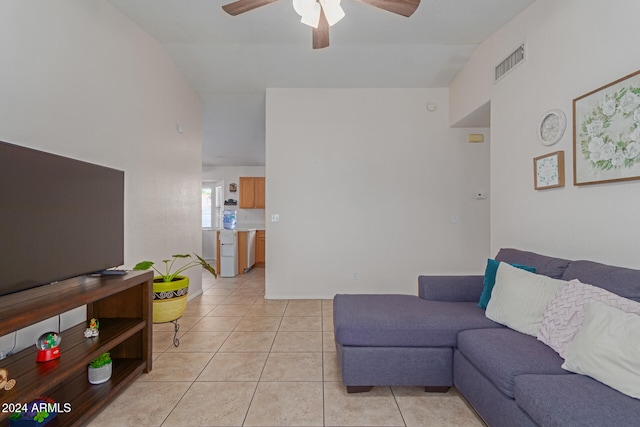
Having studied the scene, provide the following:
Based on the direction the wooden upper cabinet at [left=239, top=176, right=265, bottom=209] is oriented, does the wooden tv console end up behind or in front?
in front

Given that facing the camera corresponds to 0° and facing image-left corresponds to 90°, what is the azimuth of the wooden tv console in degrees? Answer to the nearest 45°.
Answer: approximately 315°

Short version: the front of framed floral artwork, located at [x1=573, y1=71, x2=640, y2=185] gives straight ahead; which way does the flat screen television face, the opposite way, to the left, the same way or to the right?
the opposite way

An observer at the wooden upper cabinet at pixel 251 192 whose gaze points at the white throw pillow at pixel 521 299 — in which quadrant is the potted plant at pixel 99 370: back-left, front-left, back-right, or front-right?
front-right

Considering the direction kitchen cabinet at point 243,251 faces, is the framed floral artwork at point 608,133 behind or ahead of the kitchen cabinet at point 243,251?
ahead

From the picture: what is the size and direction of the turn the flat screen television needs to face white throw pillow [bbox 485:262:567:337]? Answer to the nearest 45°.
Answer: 0° — it already faces it

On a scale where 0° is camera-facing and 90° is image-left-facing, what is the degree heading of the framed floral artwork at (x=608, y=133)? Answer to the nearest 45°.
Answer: approximately 45°

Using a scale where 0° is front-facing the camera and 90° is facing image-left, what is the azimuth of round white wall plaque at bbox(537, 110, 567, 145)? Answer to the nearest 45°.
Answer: approximately 45°

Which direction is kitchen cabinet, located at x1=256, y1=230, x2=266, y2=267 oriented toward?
toward the camera

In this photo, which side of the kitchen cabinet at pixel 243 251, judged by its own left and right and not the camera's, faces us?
front

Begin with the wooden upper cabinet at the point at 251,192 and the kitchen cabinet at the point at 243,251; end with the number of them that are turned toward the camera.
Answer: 2

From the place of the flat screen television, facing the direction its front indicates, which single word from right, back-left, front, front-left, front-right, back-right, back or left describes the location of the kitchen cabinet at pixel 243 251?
left

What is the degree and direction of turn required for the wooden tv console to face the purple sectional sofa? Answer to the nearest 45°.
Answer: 0° — it already faces it

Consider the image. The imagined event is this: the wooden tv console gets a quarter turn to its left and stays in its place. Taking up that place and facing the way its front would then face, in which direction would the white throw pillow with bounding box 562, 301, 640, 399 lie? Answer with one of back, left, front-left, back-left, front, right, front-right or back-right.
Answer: right

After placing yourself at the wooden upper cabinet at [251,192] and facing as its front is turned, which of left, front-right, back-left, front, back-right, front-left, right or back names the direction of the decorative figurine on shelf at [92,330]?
front

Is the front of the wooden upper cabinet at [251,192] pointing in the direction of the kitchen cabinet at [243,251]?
yes

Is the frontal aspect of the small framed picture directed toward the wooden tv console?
yes

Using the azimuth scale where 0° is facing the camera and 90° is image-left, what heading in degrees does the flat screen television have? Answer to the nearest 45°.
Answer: approximately 315°
